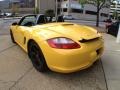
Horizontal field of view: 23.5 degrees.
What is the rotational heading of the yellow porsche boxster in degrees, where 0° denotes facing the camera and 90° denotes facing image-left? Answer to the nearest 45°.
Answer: approximately 135°
